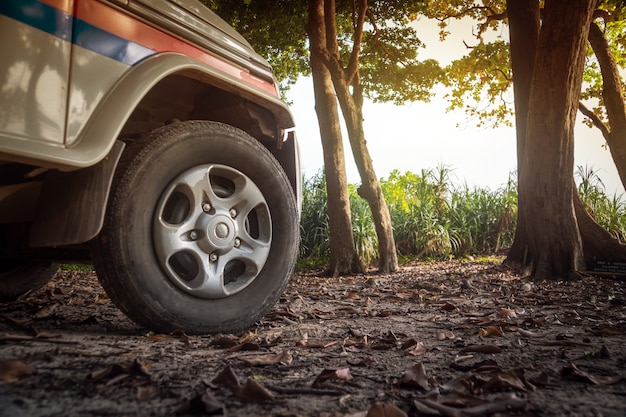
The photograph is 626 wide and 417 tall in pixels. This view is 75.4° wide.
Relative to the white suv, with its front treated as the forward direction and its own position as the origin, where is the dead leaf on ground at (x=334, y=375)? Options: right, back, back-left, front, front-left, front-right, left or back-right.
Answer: right

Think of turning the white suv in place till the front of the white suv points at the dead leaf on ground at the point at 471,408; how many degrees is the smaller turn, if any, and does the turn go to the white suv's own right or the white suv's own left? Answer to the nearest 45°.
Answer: approximately 90° to the white suv's own right

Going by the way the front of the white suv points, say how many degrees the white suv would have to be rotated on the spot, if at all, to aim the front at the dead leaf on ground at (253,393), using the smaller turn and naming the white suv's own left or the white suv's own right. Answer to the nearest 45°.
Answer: approximately 90° to the white suv's own right

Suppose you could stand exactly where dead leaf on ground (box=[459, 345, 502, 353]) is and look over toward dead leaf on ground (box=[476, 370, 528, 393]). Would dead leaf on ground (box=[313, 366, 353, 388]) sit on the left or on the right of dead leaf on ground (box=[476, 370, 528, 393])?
right

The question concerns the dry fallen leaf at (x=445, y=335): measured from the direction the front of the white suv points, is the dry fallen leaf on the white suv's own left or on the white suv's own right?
on the white suv's own right

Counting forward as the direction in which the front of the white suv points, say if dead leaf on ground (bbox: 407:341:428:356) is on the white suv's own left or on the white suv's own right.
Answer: on the white suv's own right

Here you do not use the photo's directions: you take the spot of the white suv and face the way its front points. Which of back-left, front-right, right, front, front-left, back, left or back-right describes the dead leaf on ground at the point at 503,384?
right

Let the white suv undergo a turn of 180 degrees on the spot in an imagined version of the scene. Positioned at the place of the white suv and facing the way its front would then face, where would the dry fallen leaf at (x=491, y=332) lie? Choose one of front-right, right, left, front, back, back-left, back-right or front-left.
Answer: back-left

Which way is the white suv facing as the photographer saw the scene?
facing away from the viewer and to the right of the viewer

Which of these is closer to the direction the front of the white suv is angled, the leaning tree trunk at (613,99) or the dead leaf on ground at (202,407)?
the leaning tree trunk

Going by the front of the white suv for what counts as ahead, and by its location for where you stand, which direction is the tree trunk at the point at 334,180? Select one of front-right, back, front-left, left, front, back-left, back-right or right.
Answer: front

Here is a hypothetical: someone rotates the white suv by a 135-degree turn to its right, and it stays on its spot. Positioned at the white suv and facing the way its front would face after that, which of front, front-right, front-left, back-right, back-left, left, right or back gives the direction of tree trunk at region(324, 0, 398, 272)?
back-left
